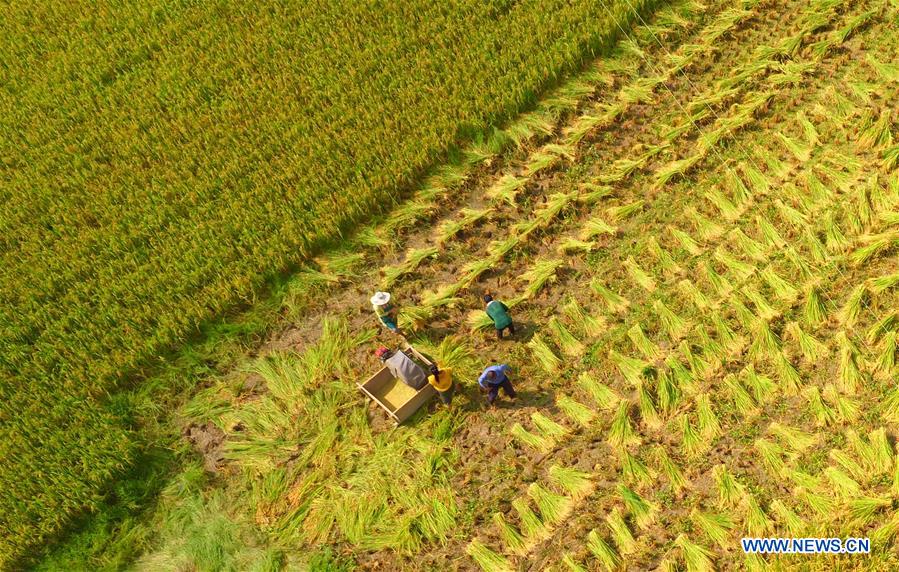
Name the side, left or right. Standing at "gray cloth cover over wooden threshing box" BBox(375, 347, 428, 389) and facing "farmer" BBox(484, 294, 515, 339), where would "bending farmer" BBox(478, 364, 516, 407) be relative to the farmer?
right

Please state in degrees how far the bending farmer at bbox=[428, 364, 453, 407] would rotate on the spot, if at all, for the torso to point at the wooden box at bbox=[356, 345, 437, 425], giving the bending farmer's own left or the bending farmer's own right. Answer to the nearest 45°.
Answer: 0° — they already face it

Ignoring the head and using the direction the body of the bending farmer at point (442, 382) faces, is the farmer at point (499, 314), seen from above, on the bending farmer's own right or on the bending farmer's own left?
on the bending farmer's own right

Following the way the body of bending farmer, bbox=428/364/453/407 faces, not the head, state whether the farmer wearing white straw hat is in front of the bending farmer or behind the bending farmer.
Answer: in front

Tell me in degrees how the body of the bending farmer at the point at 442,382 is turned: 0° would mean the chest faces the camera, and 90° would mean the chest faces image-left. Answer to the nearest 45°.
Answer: approximately 135°
